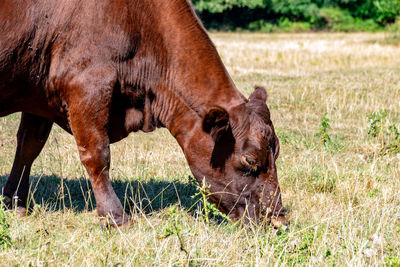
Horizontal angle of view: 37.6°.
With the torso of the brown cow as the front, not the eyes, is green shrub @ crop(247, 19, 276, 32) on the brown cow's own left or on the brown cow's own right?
on the brown cow's own left

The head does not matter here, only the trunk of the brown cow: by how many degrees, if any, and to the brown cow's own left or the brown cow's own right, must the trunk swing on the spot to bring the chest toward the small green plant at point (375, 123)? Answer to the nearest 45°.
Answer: approximately 45° to the brown cow's own left

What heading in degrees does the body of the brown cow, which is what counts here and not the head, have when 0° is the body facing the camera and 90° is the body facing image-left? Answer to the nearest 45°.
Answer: approximately 270°

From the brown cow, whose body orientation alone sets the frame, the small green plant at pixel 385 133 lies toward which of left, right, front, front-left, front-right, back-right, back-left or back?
front-left

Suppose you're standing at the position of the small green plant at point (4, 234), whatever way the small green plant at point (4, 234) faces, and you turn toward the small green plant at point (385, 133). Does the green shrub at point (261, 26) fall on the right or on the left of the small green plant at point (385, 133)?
left

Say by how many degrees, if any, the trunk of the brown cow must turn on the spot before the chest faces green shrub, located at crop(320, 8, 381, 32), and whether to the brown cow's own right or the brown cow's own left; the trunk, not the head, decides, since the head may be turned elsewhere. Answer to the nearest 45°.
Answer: approximately 90° to the brown cow's own left

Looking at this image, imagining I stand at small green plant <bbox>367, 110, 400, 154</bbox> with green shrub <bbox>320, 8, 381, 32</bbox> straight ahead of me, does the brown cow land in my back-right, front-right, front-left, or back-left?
back-left

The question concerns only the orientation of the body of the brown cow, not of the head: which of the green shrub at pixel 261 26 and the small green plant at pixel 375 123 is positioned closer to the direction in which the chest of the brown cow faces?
the small green plant

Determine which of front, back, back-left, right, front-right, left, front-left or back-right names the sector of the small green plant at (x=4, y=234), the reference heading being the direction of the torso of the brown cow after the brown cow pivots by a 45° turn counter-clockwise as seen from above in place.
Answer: back

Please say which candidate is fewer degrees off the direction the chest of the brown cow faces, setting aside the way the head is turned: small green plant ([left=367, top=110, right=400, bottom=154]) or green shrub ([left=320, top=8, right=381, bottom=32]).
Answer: the small green plant
